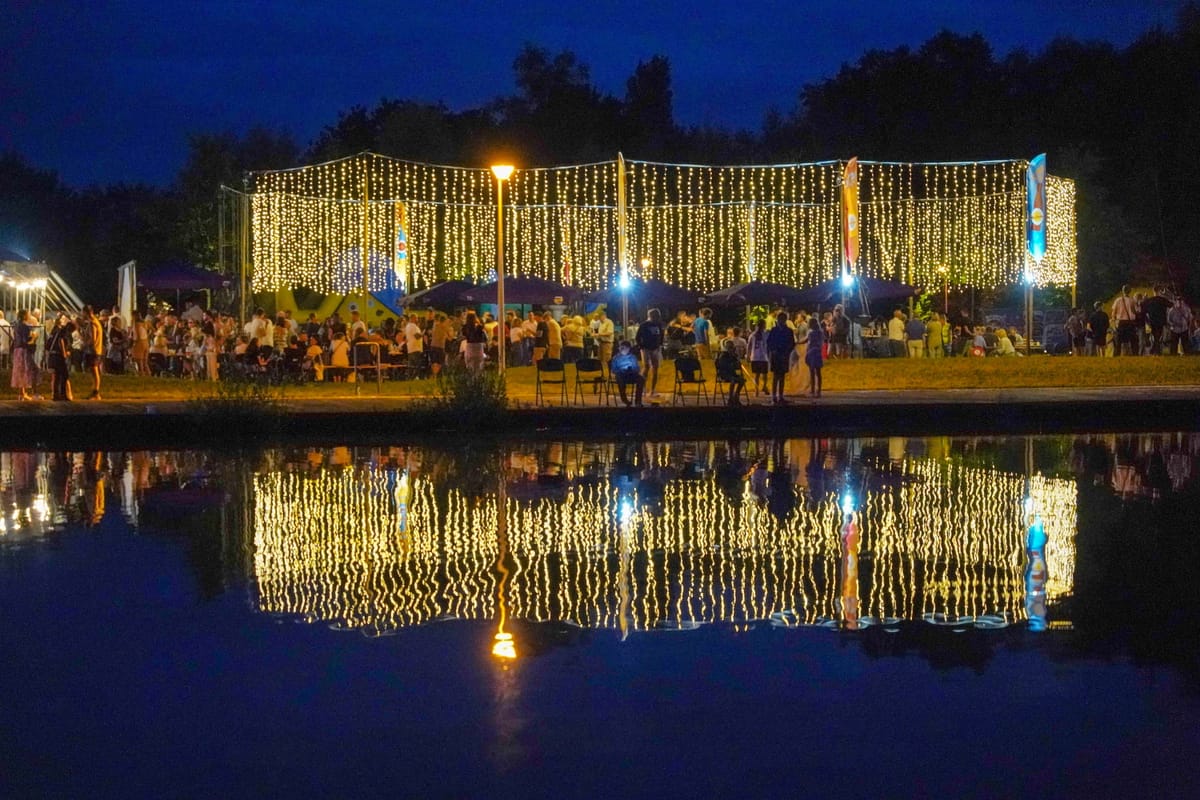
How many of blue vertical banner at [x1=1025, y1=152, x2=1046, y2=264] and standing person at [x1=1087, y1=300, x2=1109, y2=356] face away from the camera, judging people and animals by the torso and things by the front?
1

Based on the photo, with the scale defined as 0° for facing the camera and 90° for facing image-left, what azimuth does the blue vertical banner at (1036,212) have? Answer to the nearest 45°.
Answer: approximately 0°

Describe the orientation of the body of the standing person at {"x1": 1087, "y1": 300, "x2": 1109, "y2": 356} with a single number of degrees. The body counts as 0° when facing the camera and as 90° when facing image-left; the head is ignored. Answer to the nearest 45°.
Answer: approximately 180°

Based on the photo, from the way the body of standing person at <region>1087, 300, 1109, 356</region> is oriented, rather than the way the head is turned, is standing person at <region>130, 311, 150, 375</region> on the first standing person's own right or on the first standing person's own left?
on the first standing person's own left

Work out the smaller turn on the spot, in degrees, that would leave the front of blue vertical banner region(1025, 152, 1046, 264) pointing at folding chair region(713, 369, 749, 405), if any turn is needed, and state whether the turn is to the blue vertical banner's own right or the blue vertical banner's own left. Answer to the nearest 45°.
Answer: approximately 45° to the blue vertical banner's own right

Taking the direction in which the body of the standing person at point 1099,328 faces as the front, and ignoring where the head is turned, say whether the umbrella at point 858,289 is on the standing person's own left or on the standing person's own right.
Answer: on the standing person's own left

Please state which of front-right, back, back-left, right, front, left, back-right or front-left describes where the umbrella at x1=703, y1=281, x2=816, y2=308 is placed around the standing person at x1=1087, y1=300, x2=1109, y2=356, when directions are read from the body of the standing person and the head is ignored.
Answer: left
